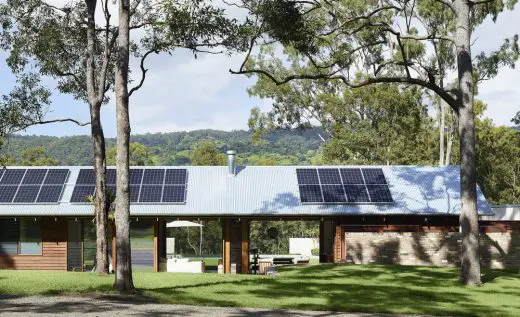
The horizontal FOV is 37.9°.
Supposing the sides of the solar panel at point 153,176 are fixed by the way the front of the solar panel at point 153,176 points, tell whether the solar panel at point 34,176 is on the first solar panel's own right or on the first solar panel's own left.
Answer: on the first solar panel's own right

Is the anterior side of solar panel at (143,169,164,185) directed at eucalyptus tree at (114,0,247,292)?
yes

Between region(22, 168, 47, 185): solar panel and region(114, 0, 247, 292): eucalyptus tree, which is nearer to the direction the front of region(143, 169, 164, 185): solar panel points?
the eucalyptus tree

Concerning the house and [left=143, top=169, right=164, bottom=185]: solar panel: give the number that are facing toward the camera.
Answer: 2

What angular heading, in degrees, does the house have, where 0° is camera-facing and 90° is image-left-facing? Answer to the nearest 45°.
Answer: approximately 0°

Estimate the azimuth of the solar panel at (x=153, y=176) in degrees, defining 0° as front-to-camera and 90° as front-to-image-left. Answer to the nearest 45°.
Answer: approximately 0°
